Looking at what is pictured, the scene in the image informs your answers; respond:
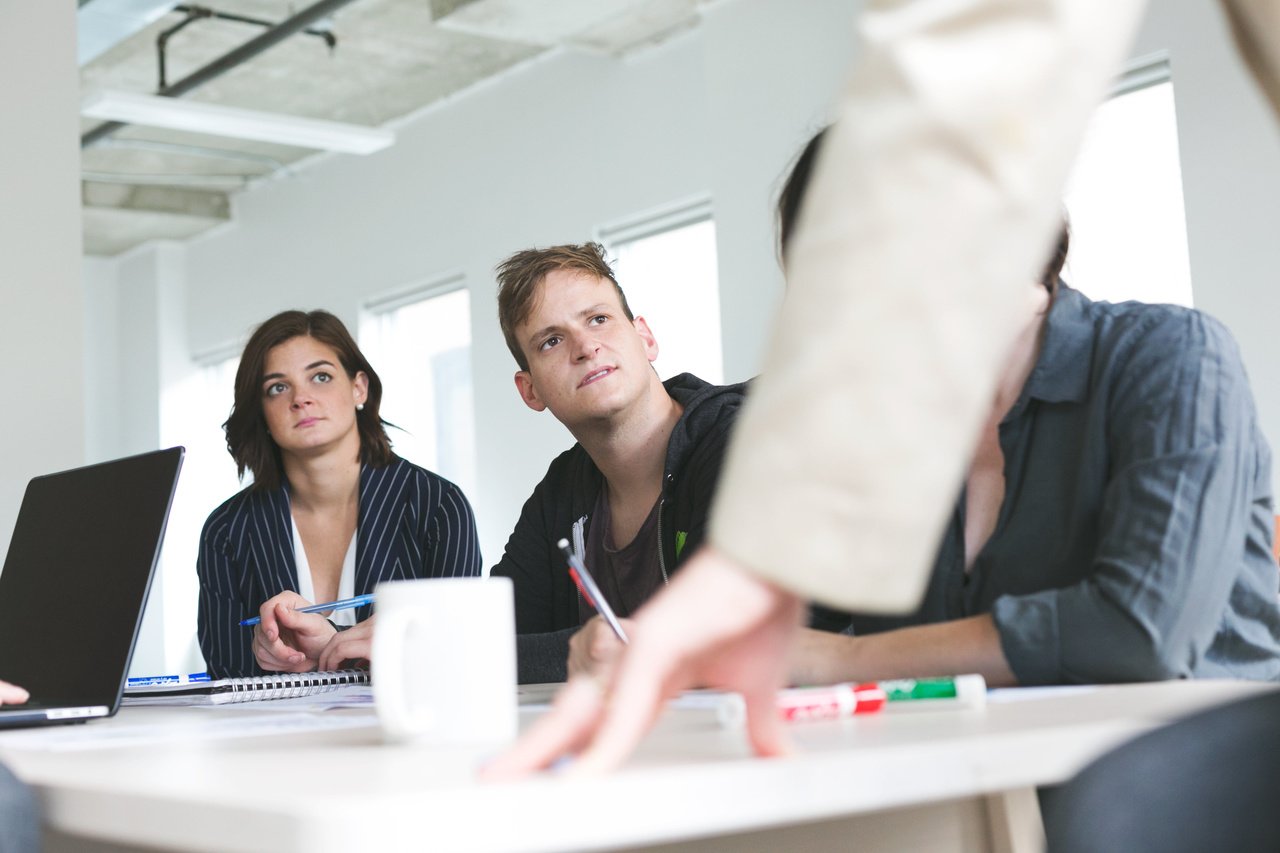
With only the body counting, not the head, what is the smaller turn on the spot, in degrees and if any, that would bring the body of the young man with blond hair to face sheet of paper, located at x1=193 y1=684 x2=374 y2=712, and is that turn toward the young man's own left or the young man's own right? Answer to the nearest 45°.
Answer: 0° — they already face it

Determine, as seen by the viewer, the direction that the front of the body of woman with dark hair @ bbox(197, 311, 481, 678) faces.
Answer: toward the camera

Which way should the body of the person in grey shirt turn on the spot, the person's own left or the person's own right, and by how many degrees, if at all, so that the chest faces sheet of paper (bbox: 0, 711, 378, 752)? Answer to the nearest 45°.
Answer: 0° — they already face it

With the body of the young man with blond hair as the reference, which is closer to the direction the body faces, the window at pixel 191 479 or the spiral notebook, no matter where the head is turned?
the spiral notebook

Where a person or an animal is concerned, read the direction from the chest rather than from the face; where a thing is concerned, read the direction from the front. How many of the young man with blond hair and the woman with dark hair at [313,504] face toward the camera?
2

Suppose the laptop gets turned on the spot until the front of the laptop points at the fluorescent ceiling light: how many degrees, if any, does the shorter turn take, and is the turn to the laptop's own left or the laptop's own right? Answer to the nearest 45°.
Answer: approximately 135° to the laptop's own right

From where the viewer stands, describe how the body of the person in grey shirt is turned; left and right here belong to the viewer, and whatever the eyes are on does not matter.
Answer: facing the viewer and to the left of the viewer

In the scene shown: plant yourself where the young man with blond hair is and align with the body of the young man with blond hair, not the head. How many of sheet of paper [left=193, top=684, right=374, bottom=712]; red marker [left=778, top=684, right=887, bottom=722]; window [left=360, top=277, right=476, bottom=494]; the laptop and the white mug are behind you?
1

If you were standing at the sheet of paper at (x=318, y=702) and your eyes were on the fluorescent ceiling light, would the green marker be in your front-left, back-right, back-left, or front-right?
back-right

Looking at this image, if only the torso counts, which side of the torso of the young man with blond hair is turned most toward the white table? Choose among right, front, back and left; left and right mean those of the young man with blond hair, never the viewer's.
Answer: front

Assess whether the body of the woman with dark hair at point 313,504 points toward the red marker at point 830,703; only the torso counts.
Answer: yes

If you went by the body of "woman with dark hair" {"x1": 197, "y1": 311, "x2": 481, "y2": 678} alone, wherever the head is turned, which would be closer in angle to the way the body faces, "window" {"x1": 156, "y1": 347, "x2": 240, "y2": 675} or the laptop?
the laptop

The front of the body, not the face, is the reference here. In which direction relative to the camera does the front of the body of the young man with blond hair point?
toward the camera

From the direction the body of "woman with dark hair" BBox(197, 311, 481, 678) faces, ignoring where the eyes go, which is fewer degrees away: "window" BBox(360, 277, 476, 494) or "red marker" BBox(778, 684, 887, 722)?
the red marker
